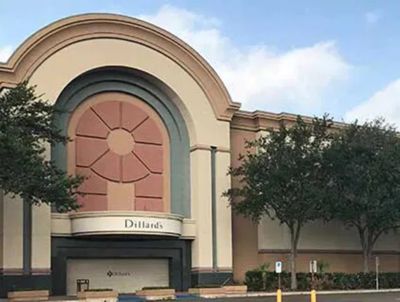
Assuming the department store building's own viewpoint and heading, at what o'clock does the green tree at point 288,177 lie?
The green tree is roughly at 9 o'clock from the department store building.

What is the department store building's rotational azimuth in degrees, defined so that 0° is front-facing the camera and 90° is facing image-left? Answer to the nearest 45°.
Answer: approximately 0°

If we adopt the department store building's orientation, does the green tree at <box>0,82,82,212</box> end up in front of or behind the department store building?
in front

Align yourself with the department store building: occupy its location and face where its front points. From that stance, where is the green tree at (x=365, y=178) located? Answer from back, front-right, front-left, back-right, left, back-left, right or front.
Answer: left
